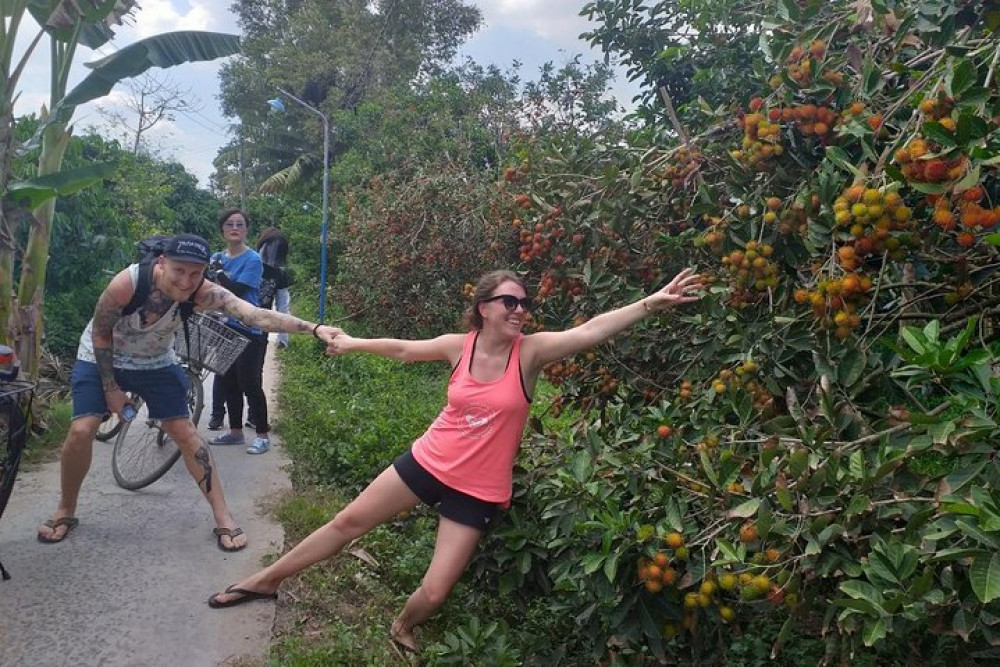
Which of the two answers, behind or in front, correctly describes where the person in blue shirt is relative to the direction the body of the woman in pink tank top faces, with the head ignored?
behind

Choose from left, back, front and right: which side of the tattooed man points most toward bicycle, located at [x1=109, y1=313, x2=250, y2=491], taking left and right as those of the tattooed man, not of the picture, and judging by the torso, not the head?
back

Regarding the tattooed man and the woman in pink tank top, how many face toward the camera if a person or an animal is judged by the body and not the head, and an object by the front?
2

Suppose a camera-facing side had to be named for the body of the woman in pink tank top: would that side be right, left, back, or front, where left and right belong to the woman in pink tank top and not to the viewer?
front

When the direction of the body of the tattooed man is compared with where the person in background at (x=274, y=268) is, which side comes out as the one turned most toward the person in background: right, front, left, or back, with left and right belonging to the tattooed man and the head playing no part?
back

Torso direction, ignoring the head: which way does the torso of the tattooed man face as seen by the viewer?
toward the camera

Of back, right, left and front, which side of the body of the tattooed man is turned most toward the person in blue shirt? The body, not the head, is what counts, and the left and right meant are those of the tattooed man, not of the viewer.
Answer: back

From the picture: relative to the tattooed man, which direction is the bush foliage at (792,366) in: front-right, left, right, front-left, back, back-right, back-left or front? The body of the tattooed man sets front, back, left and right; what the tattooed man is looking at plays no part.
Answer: front-left

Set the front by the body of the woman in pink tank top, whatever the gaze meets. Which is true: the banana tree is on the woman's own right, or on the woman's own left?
on the woman's own right
